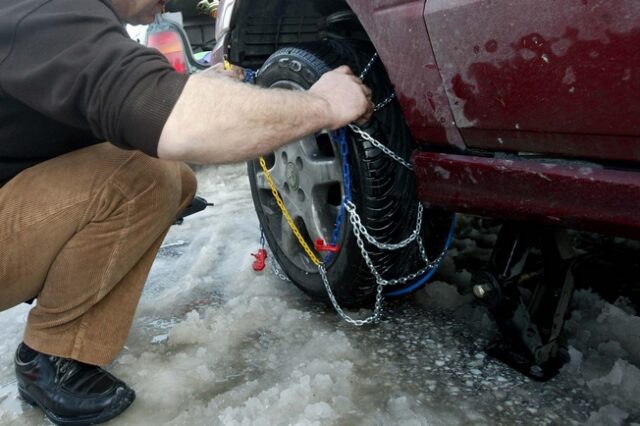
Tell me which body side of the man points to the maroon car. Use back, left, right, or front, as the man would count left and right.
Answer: front

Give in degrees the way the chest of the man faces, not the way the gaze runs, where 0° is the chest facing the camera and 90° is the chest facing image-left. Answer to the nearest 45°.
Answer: approximately 270°
